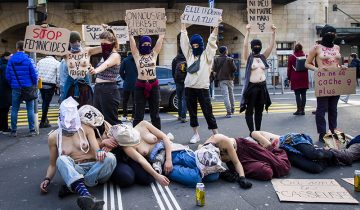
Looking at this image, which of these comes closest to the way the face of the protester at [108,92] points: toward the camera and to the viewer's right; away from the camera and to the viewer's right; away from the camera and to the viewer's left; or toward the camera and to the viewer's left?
toward the camera and to the viewer's left

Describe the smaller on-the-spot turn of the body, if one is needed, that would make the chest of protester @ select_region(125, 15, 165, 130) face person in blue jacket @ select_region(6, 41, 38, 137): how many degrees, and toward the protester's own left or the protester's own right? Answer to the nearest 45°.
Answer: approximately 135° to the protester's own right

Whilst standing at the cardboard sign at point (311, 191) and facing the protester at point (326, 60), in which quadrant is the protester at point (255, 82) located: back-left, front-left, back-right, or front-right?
front-left

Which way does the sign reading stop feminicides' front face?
toward the camera

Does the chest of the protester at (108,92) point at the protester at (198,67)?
no

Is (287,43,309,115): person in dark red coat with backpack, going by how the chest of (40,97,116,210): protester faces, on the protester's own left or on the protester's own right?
on the protester's own left

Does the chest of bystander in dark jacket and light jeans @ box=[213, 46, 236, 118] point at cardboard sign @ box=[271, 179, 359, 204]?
no

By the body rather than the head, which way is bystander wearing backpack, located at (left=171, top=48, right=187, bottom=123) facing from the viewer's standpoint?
away from the camera

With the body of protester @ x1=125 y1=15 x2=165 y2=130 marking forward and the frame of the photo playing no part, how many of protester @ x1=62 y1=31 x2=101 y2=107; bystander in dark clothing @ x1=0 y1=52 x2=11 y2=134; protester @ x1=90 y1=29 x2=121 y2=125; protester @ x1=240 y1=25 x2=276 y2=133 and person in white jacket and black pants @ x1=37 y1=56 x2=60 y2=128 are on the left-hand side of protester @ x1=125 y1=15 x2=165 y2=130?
1

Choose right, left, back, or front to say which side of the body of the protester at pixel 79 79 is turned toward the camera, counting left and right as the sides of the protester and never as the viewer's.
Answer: front

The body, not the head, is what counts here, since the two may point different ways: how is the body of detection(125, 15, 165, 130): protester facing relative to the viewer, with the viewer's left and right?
facing the viewer

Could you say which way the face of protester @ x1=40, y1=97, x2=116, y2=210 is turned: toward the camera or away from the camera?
toward the camera

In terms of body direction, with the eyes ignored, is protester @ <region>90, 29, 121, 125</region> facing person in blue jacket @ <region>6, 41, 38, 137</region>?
no

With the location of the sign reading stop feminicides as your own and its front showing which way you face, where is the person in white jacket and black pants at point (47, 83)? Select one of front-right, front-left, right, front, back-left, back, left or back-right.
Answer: back
